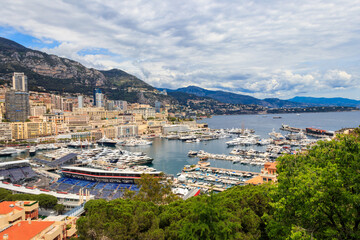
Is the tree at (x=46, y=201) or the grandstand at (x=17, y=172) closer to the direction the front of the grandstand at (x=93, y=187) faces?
the tree

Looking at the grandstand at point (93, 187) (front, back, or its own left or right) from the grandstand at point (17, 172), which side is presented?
right

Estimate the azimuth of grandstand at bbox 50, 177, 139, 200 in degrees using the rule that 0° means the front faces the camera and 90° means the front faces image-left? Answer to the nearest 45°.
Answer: approximately 45°

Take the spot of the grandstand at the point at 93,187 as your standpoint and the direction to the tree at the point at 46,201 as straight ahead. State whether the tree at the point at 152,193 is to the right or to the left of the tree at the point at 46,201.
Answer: left

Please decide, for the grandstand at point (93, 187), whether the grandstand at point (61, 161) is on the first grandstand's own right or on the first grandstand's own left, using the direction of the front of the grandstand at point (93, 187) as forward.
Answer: on the first grandstand's own right

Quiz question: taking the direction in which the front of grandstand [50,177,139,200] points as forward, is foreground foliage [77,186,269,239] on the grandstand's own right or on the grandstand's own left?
on the grandstand's own left

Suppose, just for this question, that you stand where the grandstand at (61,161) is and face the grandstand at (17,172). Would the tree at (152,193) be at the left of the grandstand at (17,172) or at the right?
left

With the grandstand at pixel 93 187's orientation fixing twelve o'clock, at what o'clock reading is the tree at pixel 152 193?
The tree is roughly at 10 o'clock from the grandstand.
